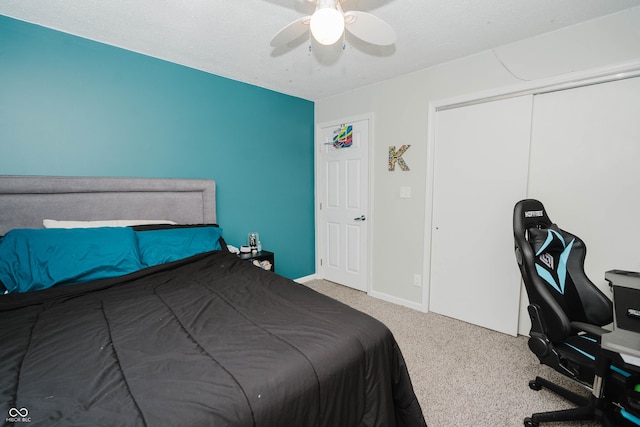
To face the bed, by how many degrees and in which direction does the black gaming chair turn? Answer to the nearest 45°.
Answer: approximately 90° to its right

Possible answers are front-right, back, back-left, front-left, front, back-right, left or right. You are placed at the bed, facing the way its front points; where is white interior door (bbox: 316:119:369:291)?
left

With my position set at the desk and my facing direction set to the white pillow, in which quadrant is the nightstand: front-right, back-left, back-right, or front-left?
front-right

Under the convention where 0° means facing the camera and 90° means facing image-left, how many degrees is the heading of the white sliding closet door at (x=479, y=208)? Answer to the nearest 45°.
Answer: approximately 45°

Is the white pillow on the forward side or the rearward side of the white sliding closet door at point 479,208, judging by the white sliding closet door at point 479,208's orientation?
on the forward side

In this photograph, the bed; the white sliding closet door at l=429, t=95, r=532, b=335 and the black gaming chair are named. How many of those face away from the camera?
0

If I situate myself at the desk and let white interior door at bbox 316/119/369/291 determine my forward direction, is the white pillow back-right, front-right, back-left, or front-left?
front-left

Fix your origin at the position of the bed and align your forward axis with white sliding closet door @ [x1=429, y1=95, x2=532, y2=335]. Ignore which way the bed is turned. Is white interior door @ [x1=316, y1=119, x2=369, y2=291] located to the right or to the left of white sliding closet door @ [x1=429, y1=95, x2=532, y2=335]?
left

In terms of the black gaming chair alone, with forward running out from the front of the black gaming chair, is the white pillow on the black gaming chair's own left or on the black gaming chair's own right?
on the black gaming chair's own right

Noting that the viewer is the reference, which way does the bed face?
facing the viewer and to the right of the viewer

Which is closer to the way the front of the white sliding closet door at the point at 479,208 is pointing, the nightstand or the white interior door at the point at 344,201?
the nightstand
